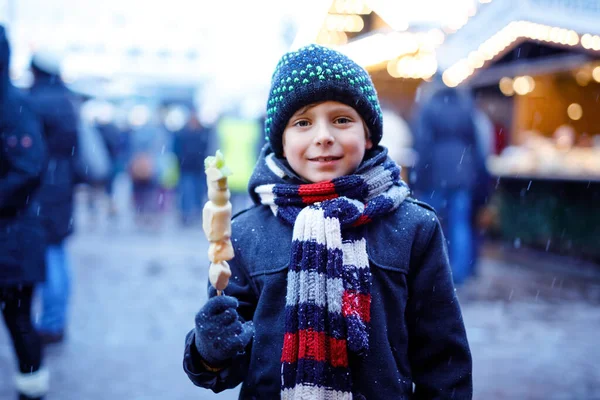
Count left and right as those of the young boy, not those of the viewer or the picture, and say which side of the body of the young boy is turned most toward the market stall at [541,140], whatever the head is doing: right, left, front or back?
back

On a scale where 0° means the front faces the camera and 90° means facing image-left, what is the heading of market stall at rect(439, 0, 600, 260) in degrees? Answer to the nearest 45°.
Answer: approximately 45°

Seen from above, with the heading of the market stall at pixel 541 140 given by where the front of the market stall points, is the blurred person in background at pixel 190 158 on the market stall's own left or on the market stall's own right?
on the market stall's own right

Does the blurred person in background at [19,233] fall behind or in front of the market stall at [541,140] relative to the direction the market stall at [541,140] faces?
in front

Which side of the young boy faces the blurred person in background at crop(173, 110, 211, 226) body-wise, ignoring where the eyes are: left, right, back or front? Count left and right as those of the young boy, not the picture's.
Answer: back

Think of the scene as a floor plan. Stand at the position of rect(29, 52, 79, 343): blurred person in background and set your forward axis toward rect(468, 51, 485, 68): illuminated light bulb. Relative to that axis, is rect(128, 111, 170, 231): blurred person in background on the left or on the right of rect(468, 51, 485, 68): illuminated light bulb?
left

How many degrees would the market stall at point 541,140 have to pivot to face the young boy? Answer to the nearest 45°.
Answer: approximately 45° to its left

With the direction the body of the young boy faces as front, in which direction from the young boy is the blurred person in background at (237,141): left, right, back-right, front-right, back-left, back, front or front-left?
back

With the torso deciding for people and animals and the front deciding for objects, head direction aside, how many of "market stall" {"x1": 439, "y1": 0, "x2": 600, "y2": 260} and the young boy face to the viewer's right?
0

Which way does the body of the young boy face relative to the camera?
toward the camera

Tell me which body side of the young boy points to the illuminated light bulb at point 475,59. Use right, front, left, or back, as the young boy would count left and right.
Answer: back

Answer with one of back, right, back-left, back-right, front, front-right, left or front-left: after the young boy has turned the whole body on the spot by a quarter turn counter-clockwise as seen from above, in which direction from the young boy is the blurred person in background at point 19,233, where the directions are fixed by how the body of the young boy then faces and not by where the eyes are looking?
back-left

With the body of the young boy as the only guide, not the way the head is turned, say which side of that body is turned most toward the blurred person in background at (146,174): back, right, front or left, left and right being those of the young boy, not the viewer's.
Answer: back

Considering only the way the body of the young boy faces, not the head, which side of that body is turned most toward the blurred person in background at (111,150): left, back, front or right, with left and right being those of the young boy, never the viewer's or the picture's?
back

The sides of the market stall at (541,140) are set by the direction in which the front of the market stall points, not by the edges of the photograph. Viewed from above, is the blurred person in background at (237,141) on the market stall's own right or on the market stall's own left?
on the market stall's own right

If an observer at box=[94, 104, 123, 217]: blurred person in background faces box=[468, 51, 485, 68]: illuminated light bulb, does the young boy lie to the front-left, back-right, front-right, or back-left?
front-right
